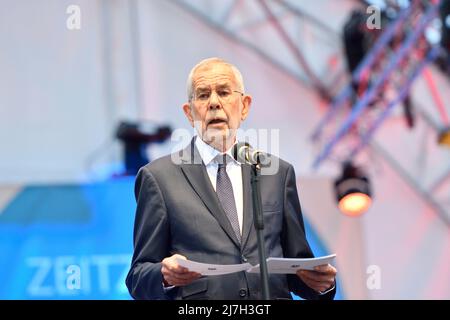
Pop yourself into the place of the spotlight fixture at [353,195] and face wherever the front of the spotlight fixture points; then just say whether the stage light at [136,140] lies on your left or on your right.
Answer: on your right

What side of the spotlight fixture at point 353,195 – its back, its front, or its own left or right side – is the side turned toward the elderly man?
front

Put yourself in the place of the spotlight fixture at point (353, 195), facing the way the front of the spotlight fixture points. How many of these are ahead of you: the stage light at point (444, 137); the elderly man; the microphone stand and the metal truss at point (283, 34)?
2

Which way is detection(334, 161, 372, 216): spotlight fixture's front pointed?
toward the camera

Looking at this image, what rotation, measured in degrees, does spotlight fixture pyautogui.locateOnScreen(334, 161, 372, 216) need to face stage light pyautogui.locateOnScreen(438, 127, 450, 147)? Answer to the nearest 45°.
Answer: approximately 135° to its left

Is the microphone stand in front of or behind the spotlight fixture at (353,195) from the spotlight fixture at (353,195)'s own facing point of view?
in front

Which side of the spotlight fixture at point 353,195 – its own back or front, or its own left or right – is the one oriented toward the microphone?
front

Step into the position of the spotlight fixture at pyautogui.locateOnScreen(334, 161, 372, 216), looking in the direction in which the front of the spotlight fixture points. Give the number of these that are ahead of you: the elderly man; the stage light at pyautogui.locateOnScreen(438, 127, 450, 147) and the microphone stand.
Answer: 2
